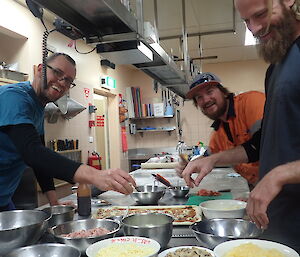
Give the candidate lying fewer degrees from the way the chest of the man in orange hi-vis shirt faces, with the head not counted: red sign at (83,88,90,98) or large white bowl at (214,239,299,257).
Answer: the large white bowl

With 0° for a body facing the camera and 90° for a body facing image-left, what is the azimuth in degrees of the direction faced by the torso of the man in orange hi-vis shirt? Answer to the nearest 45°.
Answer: approximately 45°

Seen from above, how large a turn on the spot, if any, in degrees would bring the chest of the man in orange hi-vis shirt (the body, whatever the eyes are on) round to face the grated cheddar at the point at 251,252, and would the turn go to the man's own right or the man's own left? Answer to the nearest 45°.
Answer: approximately 45° to the man's own left

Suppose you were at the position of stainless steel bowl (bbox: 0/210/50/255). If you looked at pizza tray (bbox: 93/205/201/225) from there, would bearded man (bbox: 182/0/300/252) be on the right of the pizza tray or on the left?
right

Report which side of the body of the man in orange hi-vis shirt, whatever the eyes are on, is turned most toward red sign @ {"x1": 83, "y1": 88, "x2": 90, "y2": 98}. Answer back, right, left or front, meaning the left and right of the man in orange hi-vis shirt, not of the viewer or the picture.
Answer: right

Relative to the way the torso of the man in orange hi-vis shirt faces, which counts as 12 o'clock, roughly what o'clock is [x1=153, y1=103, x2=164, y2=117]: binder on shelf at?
The binder on shelf is roughly at 4 o'clock from the man in orange hi-vis shirt.

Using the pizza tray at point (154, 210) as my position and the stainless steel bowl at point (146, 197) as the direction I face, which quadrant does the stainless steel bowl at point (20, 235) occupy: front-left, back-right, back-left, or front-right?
back-left

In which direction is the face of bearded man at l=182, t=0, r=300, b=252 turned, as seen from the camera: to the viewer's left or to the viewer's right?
to the viewer's left

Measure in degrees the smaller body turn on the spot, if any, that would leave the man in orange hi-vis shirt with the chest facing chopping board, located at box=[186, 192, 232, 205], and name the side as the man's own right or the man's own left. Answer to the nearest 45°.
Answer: approximately 45° to the man's own left

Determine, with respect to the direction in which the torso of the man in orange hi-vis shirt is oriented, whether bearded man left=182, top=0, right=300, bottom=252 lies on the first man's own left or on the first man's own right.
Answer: on the first man's own left
